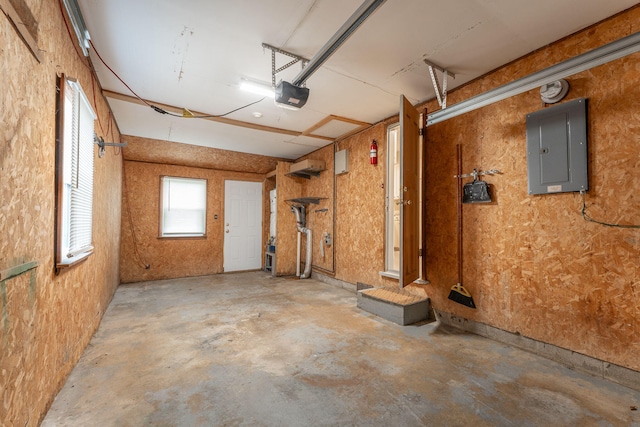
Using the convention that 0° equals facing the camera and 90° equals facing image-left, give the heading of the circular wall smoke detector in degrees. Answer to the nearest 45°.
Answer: approximately 45°

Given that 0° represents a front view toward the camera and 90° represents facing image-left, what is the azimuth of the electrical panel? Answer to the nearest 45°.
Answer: approximately 45°

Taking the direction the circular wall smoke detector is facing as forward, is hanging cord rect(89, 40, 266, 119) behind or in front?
in front

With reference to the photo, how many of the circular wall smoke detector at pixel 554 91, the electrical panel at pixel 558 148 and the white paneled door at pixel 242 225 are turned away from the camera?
0

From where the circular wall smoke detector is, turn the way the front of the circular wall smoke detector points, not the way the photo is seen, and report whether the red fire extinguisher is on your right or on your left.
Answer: on your right

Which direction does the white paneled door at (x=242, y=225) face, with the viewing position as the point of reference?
facing the viewer

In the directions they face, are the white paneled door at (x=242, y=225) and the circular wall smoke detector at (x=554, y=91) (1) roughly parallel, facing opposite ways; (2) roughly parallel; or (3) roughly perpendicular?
roughly perpendicular

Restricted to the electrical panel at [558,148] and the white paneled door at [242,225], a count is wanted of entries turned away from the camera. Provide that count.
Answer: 0

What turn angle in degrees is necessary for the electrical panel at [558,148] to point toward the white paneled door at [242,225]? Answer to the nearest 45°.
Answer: approximately 45° to its right

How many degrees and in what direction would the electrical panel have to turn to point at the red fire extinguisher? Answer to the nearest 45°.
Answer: approximately 45° to its right
